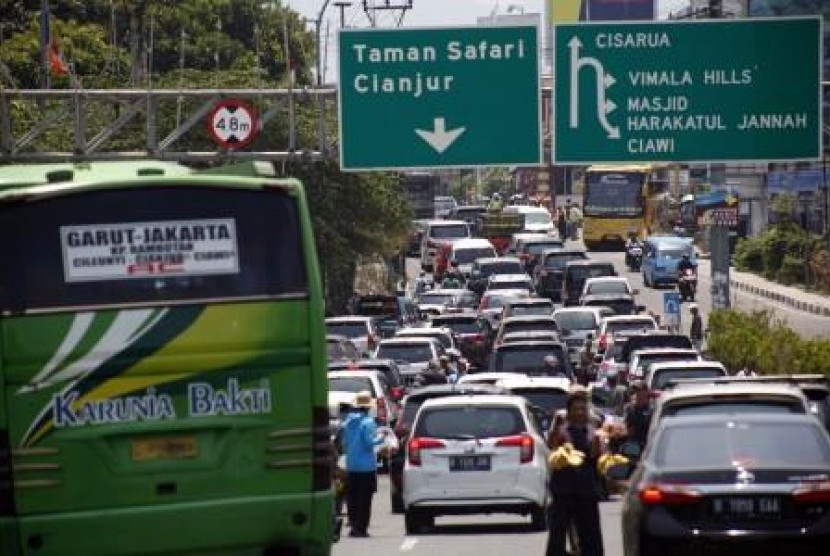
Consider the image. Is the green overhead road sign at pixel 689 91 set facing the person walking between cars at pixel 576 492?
yes

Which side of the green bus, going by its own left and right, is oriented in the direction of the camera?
back

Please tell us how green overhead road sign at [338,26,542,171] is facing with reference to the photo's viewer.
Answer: facing the viewer

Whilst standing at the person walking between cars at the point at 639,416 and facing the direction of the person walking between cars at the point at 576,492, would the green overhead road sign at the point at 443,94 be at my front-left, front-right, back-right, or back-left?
back-right

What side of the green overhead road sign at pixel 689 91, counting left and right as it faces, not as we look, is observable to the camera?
front

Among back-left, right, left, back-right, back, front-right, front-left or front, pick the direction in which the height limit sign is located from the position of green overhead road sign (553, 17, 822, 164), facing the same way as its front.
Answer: right

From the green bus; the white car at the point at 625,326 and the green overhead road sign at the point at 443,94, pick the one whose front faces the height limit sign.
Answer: the green bus

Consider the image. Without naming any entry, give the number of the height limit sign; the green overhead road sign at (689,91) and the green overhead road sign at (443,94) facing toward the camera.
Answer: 3

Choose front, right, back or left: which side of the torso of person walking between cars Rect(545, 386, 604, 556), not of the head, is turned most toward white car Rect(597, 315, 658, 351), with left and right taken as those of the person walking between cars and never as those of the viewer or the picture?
back

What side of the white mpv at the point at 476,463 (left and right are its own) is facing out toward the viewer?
back

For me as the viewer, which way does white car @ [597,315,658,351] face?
facing away from the viewer

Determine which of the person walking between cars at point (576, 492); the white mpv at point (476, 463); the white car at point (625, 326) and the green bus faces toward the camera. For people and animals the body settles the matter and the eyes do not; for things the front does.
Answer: the person walking between cars

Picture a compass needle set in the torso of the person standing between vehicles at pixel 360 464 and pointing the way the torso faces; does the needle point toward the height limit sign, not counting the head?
no

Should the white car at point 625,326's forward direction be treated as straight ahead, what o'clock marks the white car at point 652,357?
the white car at point 652,357 is roughly at 6 o'clock from the white car at point 625,326.

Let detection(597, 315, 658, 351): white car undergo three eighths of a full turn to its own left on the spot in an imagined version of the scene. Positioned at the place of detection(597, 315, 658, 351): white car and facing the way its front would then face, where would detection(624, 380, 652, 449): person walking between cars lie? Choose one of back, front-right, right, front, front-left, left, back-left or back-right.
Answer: front-left

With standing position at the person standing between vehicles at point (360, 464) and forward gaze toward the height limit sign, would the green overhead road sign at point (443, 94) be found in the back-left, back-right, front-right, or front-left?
front-right

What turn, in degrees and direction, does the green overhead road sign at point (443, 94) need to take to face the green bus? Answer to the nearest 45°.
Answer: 0° — it already faces it

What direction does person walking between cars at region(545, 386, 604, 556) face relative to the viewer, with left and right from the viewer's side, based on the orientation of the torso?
facing the viewer

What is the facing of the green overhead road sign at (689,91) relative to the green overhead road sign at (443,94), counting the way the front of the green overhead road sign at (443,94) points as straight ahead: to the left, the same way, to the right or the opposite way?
the same way
